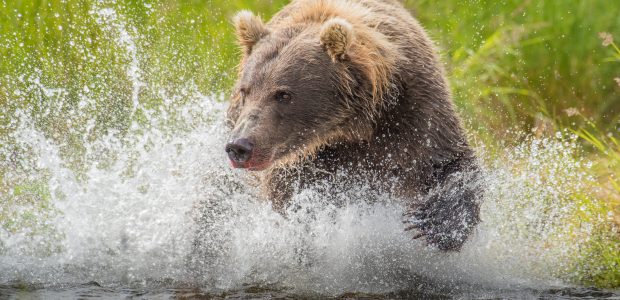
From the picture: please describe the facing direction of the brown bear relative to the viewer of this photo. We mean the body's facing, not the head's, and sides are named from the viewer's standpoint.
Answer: facing the viewer and to the left of the viewer
